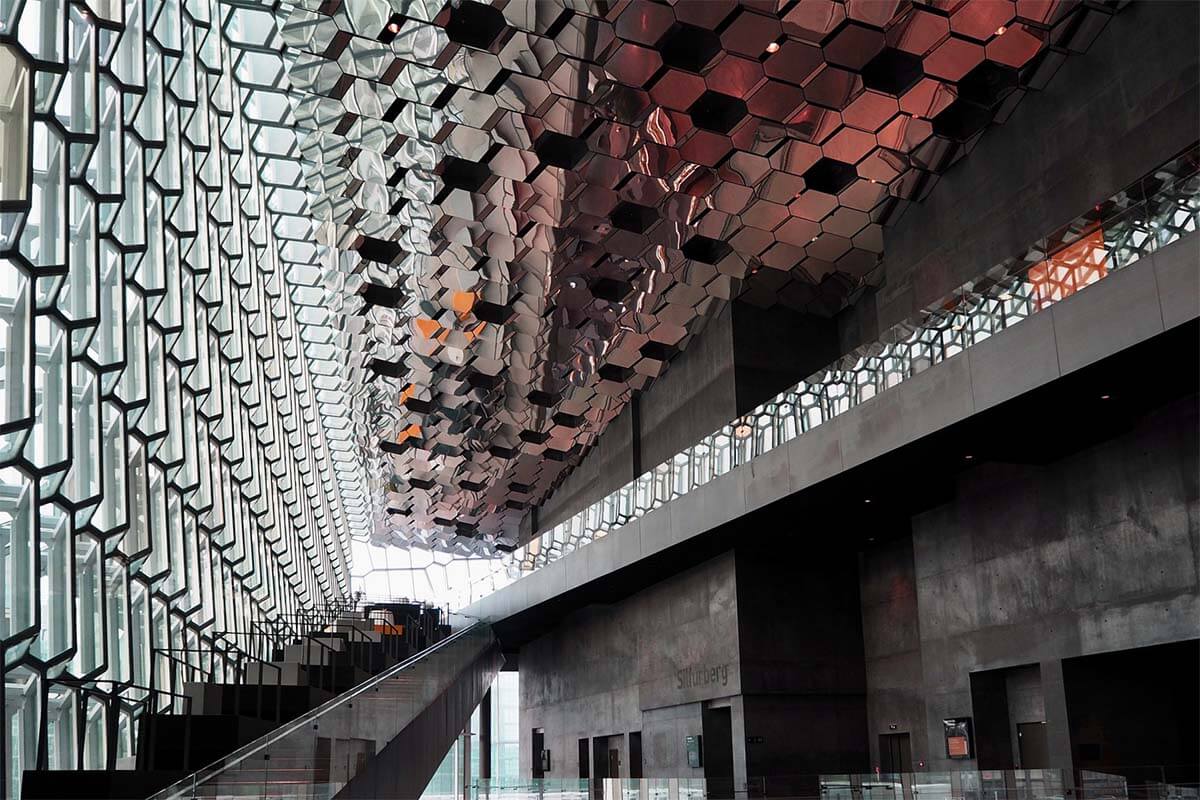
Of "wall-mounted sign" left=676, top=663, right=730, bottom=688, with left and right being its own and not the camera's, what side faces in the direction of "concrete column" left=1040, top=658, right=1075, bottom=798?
left

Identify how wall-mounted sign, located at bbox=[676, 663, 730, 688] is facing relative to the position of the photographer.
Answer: facing the viewer and to the left of the viewer

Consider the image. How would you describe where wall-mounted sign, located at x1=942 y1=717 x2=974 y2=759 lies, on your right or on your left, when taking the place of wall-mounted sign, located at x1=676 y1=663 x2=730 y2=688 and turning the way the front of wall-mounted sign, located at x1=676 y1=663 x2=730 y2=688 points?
on your left

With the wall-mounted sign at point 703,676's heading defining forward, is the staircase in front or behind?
in front

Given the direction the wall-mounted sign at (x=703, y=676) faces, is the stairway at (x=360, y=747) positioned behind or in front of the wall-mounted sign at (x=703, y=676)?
in front

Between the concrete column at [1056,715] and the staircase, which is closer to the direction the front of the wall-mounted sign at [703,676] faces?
the staircase

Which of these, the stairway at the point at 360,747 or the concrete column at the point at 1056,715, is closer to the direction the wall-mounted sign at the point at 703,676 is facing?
the stairway
